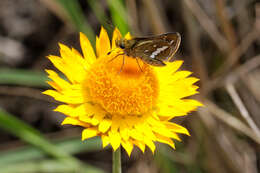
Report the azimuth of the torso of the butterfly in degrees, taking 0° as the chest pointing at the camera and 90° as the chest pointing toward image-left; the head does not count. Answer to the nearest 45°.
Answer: approximately 90°

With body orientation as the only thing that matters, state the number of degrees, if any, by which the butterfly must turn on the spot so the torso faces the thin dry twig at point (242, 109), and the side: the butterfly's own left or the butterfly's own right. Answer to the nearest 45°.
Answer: approximately 135° to the butterfly's own right

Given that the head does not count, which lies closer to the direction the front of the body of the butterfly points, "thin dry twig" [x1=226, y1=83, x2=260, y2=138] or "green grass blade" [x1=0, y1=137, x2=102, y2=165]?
the green grass blade

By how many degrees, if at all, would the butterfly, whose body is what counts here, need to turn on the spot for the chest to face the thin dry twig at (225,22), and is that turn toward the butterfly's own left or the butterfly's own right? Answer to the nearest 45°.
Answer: approximately 135° to the butterfly's own right
